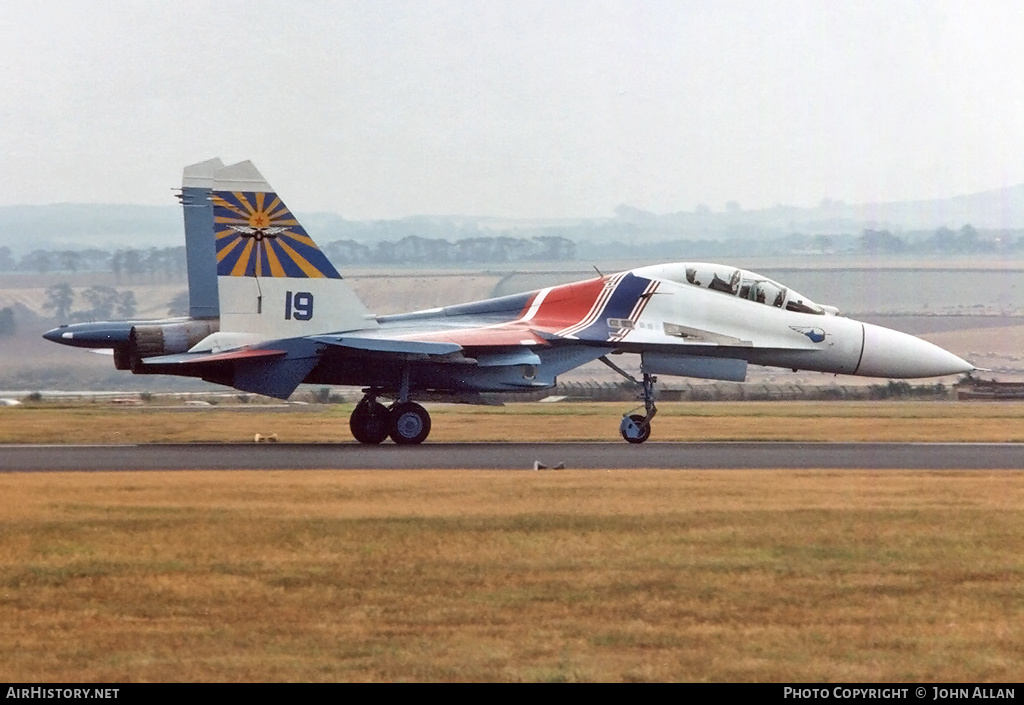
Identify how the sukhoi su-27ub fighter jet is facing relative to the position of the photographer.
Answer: facing to the right of the viewer
